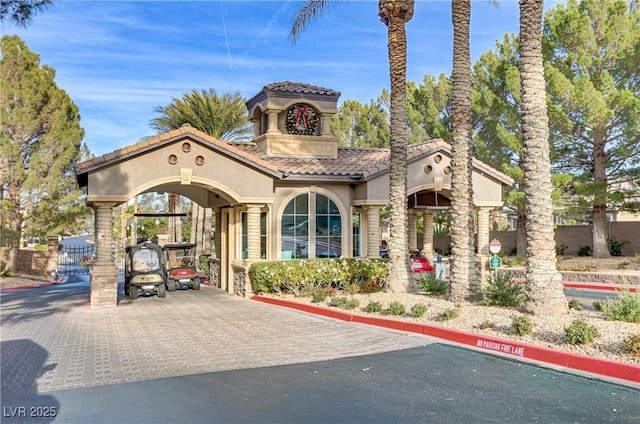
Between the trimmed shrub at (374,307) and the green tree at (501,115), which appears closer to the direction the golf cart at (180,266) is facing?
the trimmed shrub

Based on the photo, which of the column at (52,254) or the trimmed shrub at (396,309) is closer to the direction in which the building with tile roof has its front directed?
the trimmed shrub

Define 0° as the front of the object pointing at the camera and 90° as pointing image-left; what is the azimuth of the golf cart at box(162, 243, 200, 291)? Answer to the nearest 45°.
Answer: approximately 0°

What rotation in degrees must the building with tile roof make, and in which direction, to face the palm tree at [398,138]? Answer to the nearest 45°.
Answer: approximately 45° to its left

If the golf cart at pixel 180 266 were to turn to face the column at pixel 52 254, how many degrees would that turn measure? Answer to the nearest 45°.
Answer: approximately 135° to its right

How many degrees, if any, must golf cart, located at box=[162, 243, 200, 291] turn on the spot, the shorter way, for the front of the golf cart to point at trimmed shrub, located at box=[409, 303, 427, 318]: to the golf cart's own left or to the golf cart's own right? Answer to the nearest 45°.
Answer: approximately 45° to the golf cart's own left

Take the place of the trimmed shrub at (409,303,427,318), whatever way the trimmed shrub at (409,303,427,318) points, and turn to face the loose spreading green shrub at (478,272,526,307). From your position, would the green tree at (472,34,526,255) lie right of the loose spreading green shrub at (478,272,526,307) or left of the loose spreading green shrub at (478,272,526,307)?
left

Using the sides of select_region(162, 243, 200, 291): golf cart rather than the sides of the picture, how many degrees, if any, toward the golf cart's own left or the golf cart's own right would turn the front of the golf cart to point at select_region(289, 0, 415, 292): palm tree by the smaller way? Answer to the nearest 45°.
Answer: approximately 45° to the golf cart's own left

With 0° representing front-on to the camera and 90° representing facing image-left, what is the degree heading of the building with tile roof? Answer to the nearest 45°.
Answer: approximately 0°

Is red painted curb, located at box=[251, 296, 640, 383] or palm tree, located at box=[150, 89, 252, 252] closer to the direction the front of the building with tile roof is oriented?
the red painted curb
